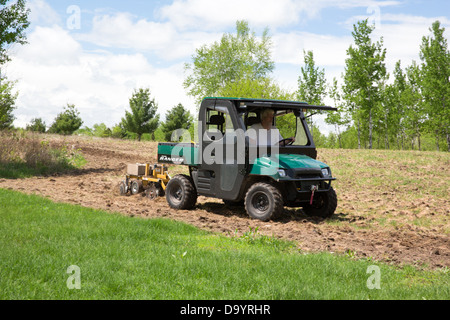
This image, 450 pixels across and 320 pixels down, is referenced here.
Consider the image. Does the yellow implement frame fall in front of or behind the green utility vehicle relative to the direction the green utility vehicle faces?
behind

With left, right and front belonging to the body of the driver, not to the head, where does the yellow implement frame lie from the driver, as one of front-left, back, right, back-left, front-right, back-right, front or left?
back

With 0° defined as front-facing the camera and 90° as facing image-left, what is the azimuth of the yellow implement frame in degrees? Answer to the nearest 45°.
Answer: approximately 315°

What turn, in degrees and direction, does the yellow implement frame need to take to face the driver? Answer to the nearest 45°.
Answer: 0° — it already faces them
